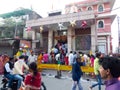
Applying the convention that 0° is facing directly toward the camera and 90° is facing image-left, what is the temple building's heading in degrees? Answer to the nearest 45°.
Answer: approximately 45°

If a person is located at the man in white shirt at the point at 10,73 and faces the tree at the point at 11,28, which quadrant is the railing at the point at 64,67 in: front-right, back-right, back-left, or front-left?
front-right

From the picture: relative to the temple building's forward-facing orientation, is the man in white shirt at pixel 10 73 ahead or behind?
ahead

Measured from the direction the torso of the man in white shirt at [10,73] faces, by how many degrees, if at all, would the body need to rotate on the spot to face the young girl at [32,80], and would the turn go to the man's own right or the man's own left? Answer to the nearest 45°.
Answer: approximately 90° to the man's own right

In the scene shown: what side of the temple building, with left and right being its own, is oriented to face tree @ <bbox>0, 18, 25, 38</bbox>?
right
